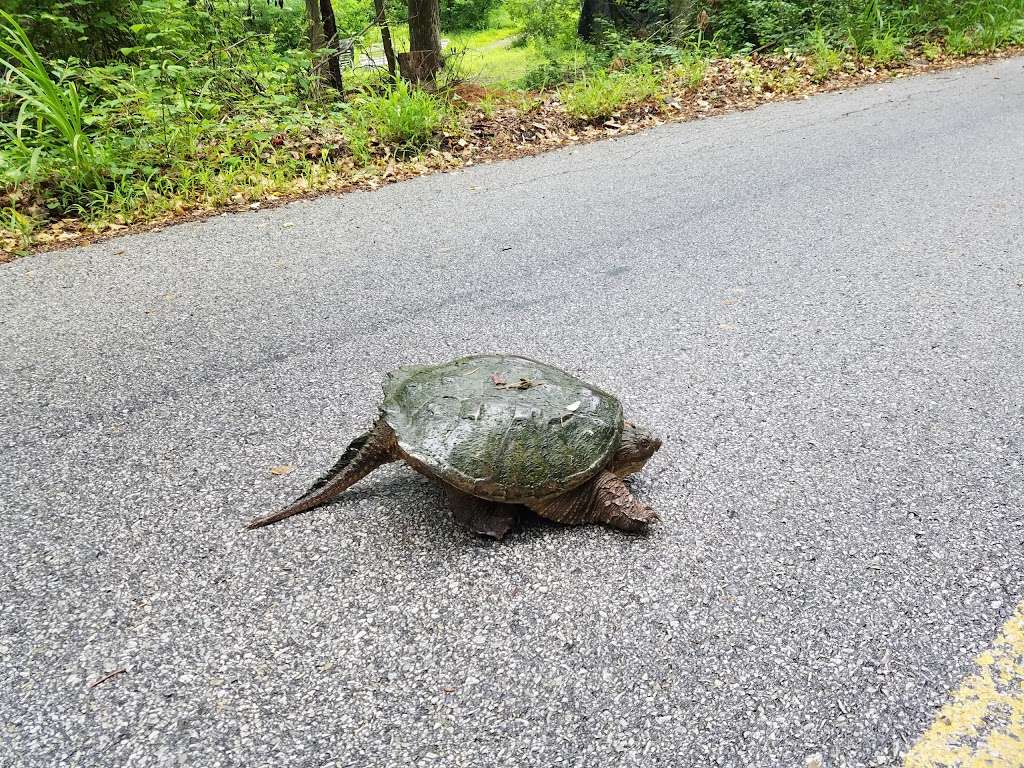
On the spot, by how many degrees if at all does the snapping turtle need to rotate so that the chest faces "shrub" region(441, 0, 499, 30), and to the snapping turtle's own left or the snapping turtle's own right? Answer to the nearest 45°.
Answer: approximately 90° to the snapping turtle's own left

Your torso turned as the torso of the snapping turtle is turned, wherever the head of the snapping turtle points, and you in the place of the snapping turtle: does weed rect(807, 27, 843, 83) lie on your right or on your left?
on your left

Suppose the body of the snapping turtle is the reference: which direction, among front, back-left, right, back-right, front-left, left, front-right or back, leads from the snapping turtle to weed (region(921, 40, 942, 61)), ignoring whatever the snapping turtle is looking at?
front-left

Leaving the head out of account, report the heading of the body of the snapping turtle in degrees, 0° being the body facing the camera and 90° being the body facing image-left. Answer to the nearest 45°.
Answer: approximately 270°

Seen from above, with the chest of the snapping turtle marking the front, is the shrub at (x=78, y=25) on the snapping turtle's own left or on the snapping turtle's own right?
on the snapping turtle's own left

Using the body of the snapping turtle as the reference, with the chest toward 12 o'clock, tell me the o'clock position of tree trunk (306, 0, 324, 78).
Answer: The tree trunk is roughly at 9 o'clock from the snapping turtle.

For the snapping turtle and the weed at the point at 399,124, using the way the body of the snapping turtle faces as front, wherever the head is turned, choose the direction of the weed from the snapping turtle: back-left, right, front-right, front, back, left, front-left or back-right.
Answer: left

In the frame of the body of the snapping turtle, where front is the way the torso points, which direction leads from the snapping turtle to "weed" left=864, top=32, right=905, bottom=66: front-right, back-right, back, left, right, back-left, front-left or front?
front-left

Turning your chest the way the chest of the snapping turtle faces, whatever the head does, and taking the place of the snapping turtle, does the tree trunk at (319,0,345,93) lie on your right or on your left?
on your left

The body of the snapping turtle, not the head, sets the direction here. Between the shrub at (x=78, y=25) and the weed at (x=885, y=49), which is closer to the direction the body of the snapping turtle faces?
the weed
